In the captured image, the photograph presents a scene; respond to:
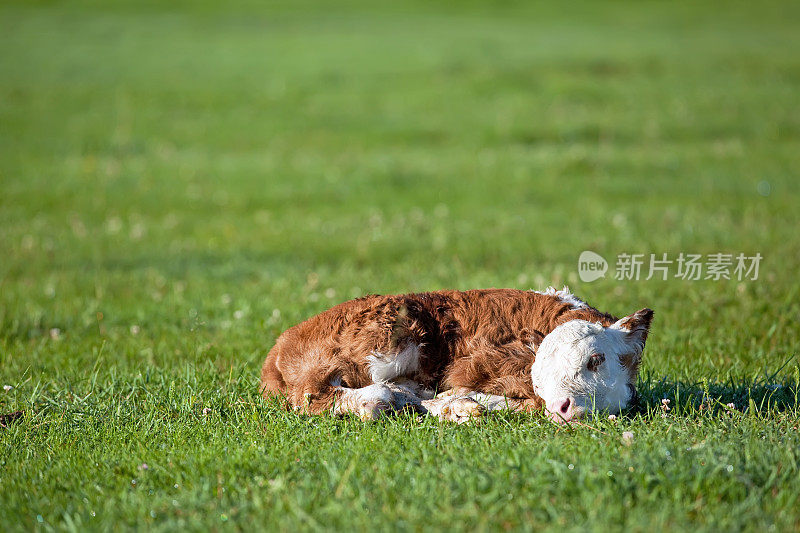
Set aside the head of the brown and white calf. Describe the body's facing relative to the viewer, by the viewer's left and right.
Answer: facing to the right of the viewer
